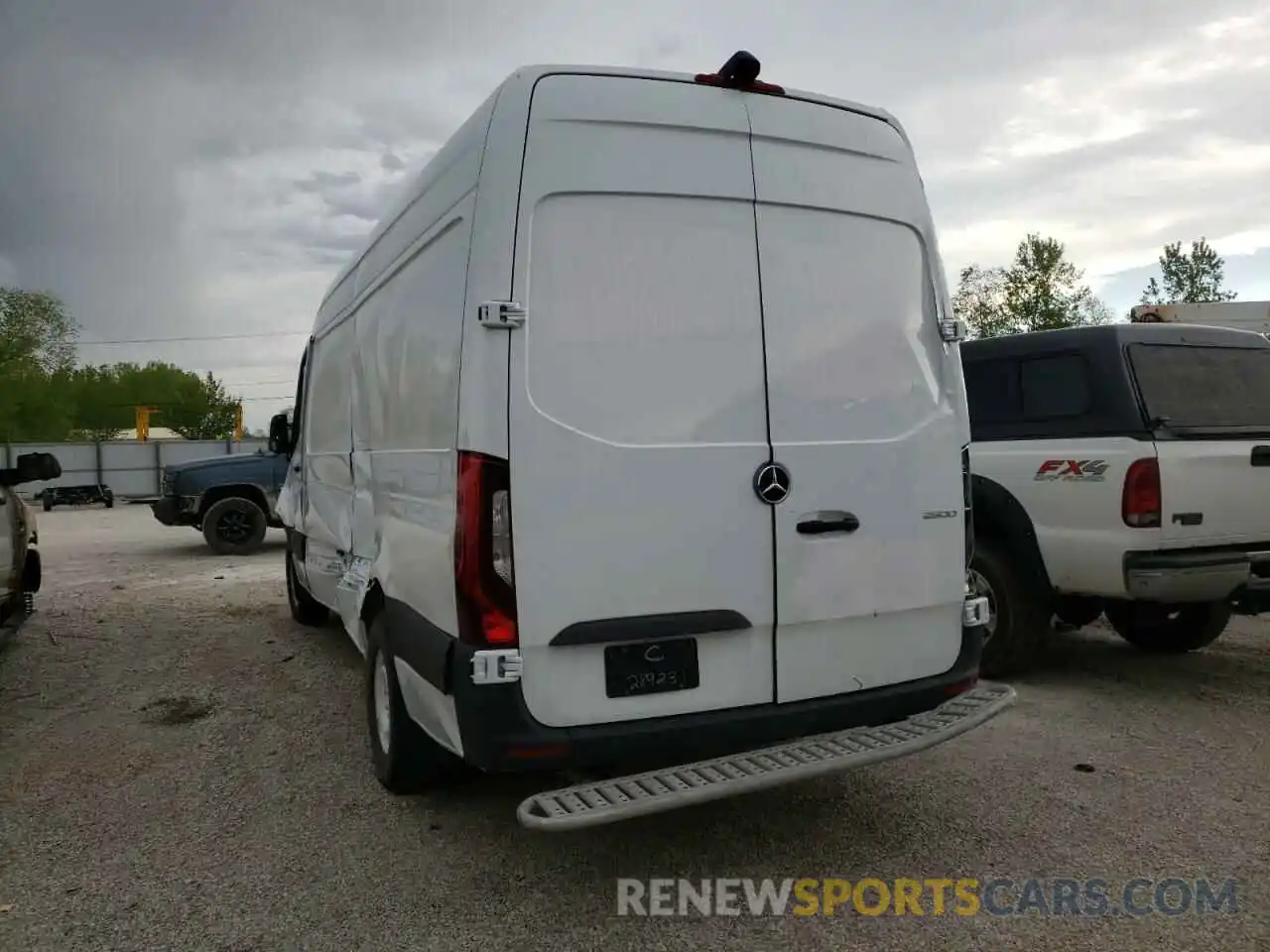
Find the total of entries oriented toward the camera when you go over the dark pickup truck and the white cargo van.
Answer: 0

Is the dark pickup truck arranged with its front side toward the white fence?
no

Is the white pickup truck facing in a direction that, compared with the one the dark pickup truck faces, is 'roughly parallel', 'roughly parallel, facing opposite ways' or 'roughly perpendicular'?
roughly perpendicular

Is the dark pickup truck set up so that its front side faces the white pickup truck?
no

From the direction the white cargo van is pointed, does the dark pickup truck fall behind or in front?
in front

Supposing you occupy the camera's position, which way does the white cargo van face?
facing away from the viewer and to the left of the viewer

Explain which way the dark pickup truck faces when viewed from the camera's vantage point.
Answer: facing to the left of the viewer

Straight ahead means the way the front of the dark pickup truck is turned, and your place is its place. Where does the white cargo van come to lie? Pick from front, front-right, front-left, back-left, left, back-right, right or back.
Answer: left

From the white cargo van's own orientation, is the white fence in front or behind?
in front

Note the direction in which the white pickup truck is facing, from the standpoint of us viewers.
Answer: facing away from the viewer and to the left of the viewer

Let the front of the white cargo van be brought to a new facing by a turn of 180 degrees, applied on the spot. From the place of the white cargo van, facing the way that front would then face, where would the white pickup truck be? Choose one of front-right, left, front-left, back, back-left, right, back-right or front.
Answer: left
